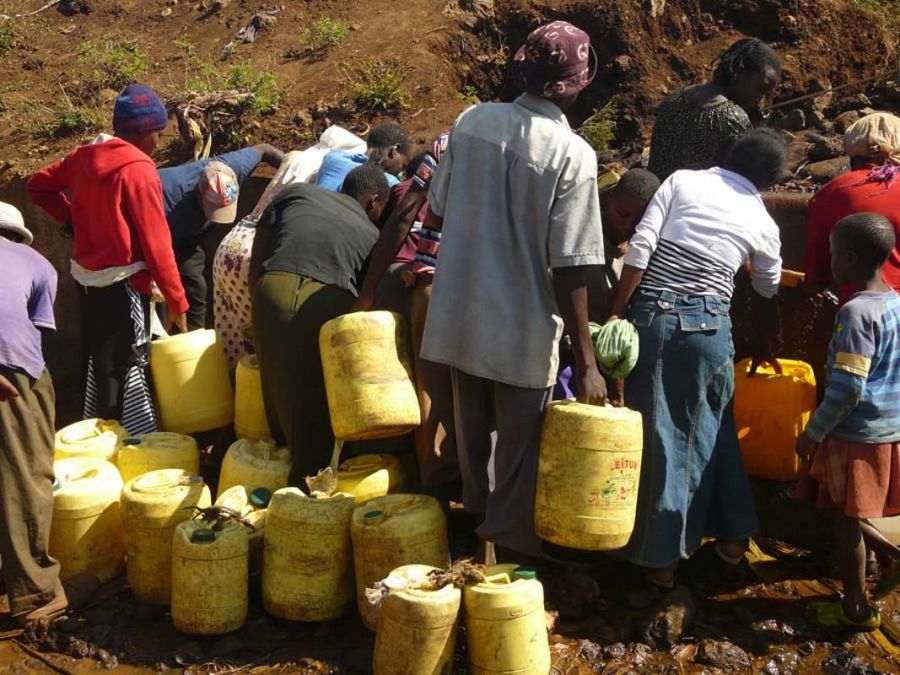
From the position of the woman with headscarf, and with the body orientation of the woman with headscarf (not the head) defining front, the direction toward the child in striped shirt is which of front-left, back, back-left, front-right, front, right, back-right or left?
back

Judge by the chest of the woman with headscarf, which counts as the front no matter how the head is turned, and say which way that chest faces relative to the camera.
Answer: away from the camera

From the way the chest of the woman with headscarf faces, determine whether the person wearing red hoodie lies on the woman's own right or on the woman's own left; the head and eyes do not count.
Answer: on the woman's own left

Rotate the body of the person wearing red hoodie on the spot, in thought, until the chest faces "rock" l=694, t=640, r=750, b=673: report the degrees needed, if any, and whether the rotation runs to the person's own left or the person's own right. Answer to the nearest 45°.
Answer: approximately 90° to the person's own right

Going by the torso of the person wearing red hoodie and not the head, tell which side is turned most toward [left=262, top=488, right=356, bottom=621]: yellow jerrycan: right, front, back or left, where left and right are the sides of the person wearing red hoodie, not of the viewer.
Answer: right

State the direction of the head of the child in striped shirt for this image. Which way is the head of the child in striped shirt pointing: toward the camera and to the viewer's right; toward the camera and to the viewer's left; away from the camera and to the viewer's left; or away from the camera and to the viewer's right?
away from the camera and to the viewer's left

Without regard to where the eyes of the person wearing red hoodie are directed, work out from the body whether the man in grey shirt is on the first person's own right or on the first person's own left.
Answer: on the first person's own right

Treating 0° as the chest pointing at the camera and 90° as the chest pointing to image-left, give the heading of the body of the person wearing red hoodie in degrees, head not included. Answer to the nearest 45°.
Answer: approximately 225°

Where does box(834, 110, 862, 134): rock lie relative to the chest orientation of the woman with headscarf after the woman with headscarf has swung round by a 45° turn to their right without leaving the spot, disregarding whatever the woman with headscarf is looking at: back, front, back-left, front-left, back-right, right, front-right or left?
front-left

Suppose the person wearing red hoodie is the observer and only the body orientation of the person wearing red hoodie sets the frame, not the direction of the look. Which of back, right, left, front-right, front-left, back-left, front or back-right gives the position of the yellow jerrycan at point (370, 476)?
right

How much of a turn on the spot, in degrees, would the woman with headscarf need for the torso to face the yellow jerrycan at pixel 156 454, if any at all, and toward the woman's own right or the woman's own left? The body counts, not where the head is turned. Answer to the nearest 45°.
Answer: approximately 90° to the woman's own left

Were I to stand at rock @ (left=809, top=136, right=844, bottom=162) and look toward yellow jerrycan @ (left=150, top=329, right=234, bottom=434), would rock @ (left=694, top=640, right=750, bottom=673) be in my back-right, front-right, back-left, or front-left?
front-left

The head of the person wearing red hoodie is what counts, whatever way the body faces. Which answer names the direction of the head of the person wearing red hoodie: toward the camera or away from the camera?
away from the camera
